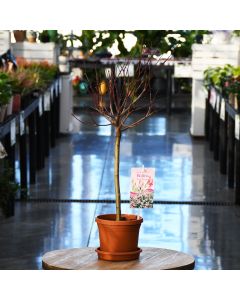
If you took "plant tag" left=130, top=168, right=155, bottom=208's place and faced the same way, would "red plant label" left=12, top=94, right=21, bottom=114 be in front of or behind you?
behind

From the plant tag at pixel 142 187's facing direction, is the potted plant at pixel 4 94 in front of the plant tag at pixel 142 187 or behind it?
behind

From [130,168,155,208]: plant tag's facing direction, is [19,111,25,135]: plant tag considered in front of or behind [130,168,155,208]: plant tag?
behind

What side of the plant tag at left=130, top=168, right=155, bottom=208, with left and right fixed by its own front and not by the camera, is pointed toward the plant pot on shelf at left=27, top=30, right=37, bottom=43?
back

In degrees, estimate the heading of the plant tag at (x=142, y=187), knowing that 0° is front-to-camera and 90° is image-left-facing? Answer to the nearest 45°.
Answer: approximately 0°

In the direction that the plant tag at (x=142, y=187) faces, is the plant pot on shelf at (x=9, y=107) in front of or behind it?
behind

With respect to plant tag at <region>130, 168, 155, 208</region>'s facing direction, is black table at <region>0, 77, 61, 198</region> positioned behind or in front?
behind

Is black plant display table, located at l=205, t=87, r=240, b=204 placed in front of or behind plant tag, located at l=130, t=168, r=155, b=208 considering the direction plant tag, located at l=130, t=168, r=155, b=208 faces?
behind
